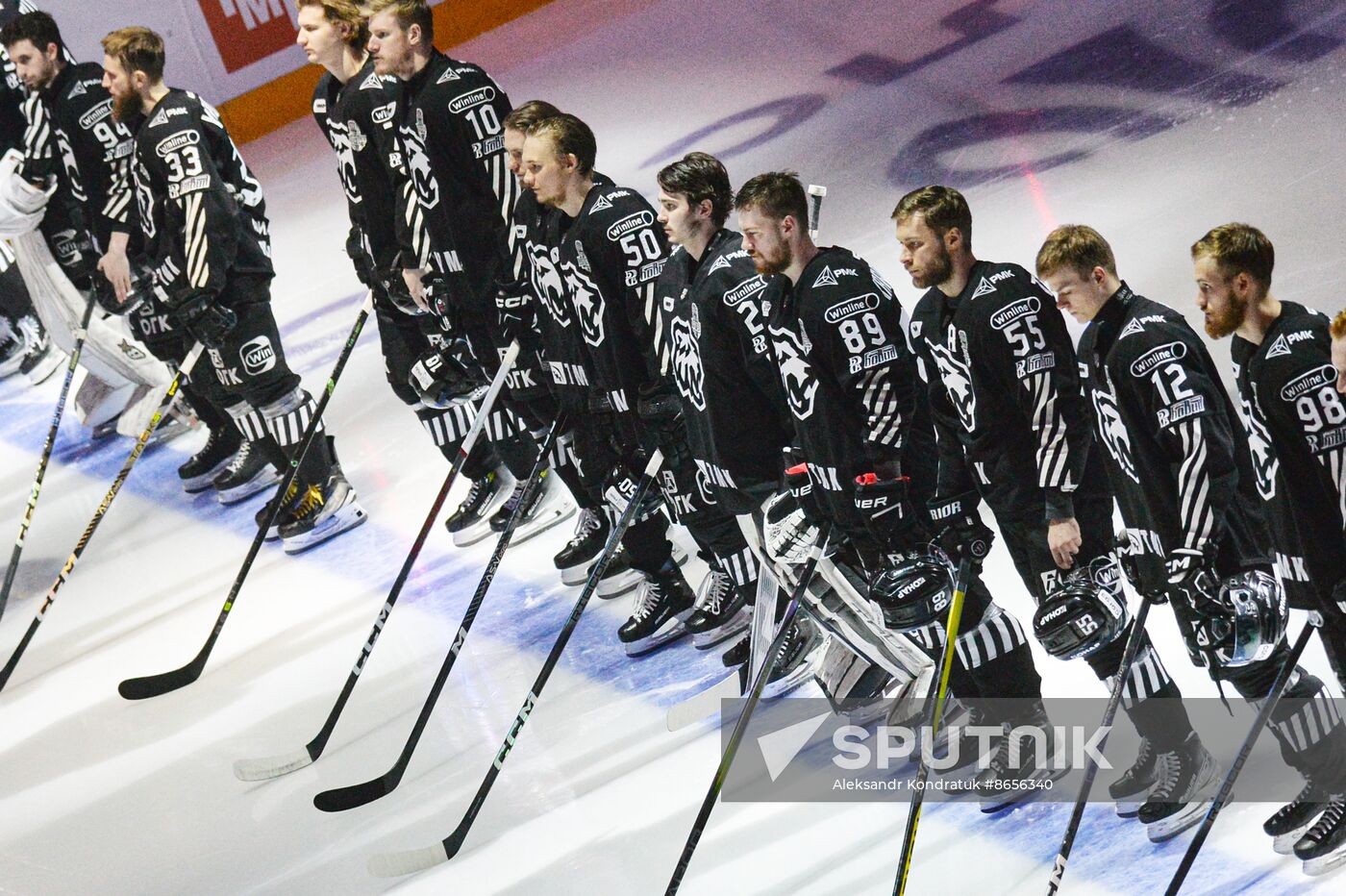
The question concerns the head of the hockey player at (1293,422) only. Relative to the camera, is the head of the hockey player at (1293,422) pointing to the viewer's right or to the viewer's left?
to the viewer's left

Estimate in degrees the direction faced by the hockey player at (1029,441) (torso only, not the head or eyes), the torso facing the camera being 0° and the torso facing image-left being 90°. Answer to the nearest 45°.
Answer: approximately 45°

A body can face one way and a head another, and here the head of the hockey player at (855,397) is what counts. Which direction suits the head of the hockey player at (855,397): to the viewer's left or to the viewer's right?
to the viewer's left

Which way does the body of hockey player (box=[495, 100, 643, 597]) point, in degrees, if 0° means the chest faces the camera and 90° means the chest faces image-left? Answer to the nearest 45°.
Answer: approximately 45°

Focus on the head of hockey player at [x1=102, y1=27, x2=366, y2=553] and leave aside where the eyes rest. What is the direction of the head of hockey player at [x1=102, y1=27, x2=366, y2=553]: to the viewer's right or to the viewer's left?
to the viewer's left

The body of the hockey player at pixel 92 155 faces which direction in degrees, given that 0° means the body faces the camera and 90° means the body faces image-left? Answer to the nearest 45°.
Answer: approximately 45°

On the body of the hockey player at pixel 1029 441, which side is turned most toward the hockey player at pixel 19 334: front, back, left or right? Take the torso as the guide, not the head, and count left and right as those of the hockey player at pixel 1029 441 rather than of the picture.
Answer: right

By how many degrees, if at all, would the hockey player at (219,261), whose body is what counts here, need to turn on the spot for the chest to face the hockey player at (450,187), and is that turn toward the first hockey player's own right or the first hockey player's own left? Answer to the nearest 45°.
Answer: approximately 135° to the first hockey player's own left

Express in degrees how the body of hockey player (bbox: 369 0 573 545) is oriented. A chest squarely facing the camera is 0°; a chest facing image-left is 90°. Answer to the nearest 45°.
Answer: approximately 45°

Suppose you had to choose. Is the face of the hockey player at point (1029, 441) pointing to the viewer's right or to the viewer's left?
to the viewer's left

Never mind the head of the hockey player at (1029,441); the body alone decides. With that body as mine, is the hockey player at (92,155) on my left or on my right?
on my right
